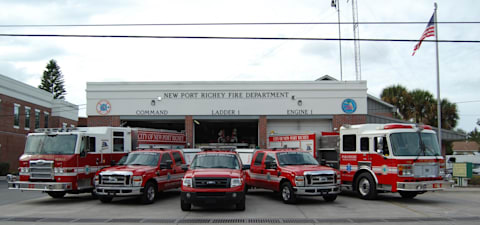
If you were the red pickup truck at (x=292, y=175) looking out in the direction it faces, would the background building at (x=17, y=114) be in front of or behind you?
behind

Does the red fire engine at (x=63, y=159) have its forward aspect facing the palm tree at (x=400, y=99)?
no

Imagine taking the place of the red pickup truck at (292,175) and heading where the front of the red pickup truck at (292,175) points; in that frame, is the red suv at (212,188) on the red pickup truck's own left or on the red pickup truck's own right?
on the red pickup truck's own right

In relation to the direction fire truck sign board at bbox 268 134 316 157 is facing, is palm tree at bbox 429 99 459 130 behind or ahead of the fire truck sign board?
behind

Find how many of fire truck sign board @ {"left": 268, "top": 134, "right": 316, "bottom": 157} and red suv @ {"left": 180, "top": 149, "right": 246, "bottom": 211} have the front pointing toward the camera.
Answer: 2

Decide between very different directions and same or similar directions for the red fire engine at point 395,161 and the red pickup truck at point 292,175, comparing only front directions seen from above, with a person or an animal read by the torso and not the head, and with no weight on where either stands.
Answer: same or similar directions

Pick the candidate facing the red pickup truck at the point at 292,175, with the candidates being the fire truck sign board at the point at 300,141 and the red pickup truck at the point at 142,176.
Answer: the fire truck sign board

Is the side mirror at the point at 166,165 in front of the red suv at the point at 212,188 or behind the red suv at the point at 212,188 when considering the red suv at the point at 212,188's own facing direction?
behind

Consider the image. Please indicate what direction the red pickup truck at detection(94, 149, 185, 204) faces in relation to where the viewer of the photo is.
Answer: facing the viewer and to the left of the viewer

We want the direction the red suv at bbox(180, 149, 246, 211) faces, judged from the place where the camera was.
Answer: facing the viewer

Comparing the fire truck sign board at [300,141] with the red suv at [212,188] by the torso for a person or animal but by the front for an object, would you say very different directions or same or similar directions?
same or similar directions

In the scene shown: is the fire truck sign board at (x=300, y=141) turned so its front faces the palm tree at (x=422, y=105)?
no

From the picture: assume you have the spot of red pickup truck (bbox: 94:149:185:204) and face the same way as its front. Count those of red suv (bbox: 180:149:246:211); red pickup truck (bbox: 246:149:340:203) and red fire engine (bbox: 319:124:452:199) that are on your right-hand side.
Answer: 0

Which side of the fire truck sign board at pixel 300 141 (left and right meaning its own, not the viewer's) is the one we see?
front

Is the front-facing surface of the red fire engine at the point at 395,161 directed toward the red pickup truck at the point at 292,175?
no
